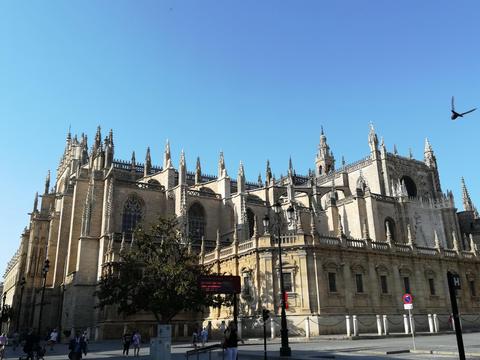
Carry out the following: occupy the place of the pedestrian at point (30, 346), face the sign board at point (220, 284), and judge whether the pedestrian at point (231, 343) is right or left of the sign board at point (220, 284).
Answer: right

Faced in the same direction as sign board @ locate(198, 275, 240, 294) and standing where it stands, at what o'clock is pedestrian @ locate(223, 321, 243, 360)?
The pedestrian is roughly at 12 o'clock from the sign board.

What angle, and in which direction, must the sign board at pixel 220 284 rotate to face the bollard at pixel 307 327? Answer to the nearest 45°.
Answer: approximately 135° to its left

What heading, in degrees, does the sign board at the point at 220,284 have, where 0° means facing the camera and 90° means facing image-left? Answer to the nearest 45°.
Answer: approximately 0°

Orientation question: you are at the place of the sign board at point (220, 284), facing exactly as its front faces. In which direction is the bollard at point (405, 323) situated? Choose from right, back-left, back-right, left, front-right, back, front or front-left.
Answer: back-left

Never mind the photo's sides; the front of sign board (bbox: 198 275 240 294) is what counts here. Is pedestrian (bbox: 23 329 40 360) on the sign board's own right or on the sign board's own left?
on the sign board's own right

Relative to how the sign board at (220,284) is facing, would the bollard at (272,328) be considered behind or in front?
behind

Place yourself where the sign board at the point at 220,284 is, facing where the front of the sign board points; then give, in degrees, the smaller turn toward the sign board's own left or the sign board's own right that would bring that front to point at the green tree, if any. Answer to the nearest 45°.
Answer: approximately 135° to the sign board's own right
